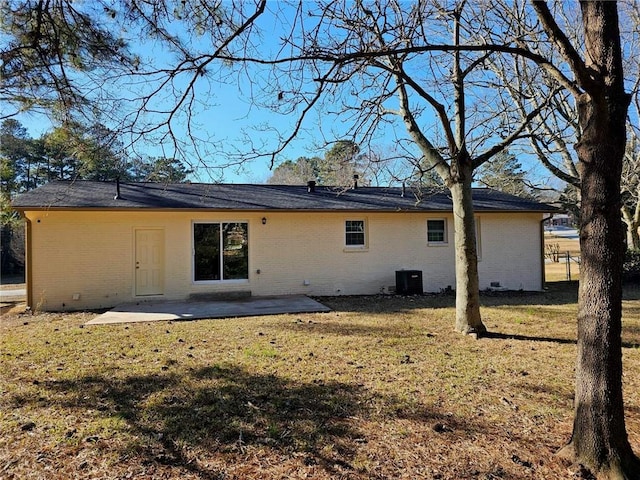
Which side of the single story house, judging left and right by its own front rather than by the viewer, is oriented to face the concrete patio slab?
back

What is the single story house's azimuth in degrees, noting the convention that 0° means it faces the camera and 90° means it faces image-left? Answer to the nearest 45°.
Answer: approximately 180°
